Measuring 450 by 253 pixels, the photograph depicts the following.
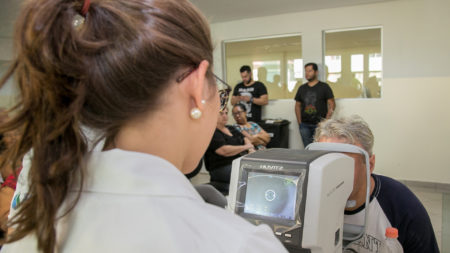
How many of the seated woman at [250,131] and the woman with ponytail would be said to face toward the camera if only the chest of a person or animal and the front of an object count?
1

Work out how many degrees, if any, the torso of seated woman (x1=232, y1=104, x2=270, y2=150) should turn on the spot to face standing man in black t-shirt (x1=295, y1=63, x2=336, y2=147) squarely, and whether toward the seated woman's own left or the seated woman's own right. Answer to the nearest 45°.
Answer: approximately 135° to the seated woman's own left

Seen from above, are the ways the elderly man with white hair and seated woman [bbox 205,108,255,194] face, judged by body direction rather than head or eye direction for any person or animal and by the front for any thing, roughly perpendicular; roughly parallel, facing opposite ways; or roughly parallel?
roughly perpendicular

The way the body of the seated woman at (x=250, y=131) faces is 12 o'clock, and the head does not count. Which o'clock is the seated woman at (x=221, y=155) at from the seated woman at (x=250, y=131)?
the seated woman at (x=221, y=155) is roughly at 1 o'clock from the seated woman at (x=250, y=131).

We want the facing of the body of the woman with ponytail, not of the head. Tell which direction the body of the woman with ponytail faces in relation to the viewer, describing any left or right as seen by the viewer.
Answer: facing away from the viewer and to the right of the viewer

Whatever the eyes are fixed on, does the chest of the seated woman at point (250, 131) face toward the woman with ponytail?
yes

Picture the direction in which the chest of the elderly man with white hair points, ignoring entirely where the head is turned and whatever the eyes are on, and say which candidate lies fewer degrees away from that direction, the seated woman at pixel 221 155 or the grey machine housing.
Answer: the grey machine housing

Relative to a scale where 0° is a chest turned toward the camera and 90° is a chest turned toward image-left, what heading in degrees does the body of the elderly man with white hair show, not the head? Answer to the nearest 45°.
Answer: approximately 45°

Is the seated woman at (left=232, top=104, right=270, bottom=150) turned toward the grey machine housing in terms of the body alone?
yes

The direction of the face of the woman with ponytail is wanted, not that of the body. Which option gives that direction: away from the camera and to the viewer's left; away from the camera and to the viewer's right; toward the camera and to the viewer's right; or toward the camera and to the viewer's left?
away from the camera and to the viewer's right

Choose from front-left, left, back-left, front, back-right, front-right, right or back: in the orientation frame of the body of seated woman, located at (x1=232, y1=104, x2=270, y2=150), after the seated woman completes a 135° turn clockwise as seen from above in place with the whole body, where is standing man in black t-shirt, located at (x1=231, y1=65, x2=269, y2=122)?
front-right

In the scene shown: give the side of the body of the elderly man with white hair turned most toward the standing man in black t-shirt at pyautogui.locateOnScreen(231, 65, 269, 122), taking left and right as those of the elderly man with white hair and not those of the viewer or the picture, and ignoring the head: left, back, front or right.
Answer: right

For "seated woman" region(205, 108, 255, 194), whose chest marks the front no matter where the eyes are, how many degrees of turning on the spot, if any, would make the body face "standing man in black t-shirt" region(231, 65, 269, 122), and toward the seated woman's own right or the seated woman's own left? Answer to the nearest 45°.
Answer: approximately 135° to the seated woman's own left

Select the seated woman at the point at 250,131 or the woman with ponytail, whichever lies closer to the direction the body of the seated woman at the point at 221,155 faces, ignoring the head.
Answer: the woman with ponytail
